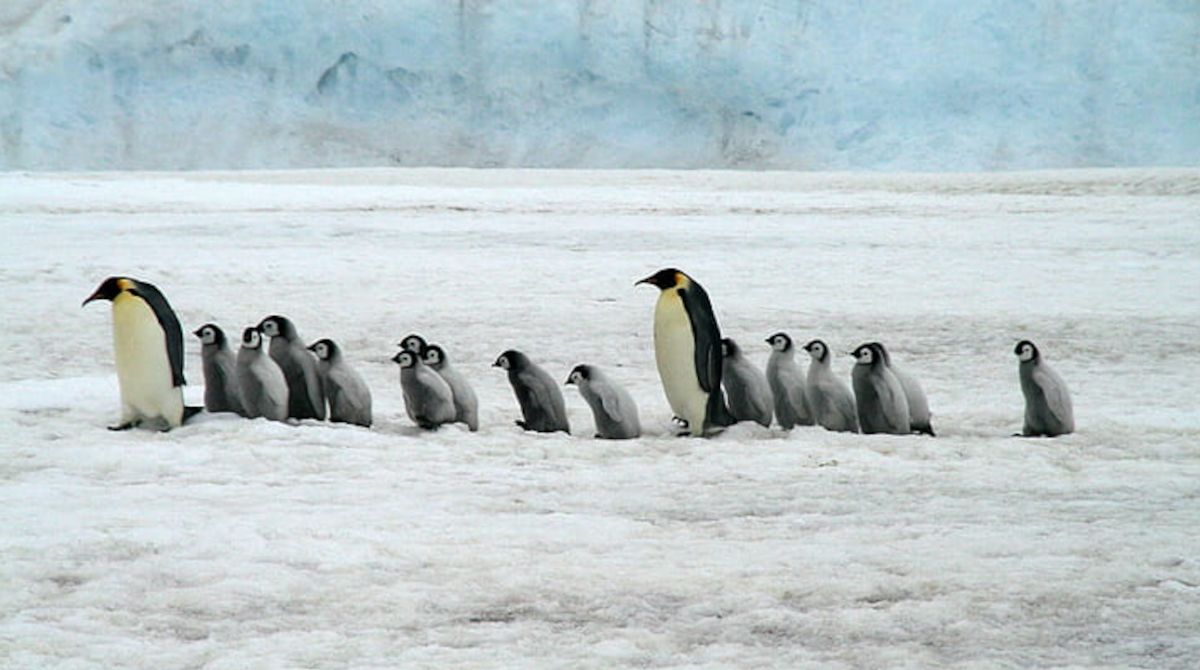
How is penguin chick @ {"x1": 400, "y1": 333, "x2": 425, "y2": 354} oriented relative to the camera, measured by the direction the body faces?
to the viewer's left

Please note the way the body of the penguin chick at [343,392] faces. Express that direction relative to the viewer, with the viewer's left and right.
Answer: facing to the left of the viewer

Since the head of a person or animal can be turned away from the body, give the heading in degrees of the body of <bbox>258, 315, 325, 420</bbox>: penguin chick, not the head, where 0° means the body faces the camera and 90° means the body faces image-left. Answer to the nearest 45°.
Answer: approximately 90°

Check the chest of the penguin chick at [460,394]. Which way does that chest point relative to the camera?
to the viewer's left

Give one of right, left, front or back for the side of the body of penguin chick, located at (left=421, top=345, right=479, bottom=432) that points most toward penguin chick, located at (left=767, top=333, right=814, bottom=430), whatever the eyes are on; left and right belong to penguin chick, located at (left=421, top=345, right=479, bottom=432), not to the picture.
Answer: back

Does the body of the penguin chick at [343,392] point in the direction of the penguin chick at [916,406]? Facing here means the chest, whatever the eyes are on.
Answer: no

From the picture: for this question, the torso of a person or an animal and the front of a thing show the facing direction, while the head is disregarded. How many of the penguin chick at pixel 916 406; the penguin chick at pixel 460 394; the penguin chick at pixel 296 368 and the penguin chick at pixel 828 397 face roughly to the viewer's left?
4

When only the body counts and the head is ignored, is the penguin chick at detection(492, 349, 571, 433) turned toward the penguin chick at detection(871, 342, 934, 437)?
no

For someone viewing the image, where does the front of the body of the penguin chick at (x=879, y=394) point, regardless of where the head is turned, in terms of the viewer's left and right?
facing to the left of the viewer

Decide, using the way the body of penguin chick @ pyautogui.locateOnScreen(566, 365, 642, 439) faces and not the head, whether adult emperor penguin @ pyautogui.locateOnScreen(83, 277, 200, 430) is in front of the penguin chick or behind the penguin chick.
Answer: in front

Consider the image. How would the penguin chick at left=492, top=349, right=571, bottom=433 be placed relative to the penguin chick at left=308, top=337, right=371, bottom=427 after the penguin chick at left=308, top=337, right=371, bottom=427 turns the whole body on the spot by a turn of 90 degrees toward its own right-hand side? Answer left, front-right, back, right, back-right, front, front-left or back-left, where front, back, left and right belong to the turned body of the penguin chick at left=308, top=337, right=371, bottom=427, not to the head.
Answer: right

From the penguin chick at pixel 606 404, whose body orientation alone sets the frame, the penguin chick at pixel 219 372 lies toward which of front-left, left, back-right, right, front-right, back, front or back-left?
front

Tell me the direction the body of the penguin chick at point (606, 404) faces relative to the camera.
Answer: to the viewer's left

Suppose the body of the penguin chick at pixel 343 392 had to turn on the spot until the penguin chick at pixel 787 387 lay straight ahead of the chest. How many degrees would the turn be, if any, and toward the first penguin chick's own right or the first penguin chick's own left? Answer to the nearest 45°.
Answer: approximately 180°

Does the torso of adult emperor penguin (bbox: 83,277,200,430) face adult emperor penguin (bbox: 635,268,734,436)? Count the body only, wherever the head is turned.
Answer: no

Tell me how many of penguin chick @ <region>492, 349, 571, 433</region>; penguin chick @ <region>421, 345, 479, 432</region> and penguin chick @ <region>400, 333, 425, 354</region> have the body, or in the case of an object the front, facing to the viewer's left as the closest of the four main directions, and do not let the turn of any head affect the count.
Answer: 3

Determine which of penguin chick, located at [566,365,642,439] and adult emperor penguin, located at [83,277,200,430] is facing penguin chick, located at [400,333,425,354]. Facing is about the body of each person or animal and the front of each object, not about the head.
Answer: penguin chick, located at [566,365,642,439]

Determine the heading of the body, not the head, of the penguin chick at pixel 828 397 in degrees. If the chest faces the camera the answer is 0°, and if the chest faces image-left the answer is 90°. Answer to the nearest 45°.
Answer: approximately 90°

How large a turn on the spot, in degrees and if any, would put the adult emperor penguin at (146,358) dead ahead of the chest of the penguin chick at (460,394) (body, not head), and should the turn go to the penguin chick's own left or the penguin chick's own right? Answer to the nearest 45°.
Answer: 0° — it already faces it

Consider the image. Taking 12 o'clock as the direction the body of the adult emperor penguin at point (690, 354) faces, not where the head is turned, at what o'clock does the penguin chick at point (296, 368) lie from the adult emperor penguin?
The penguin chick is roughly at 1 o'clock from the adult emperor penguin.
